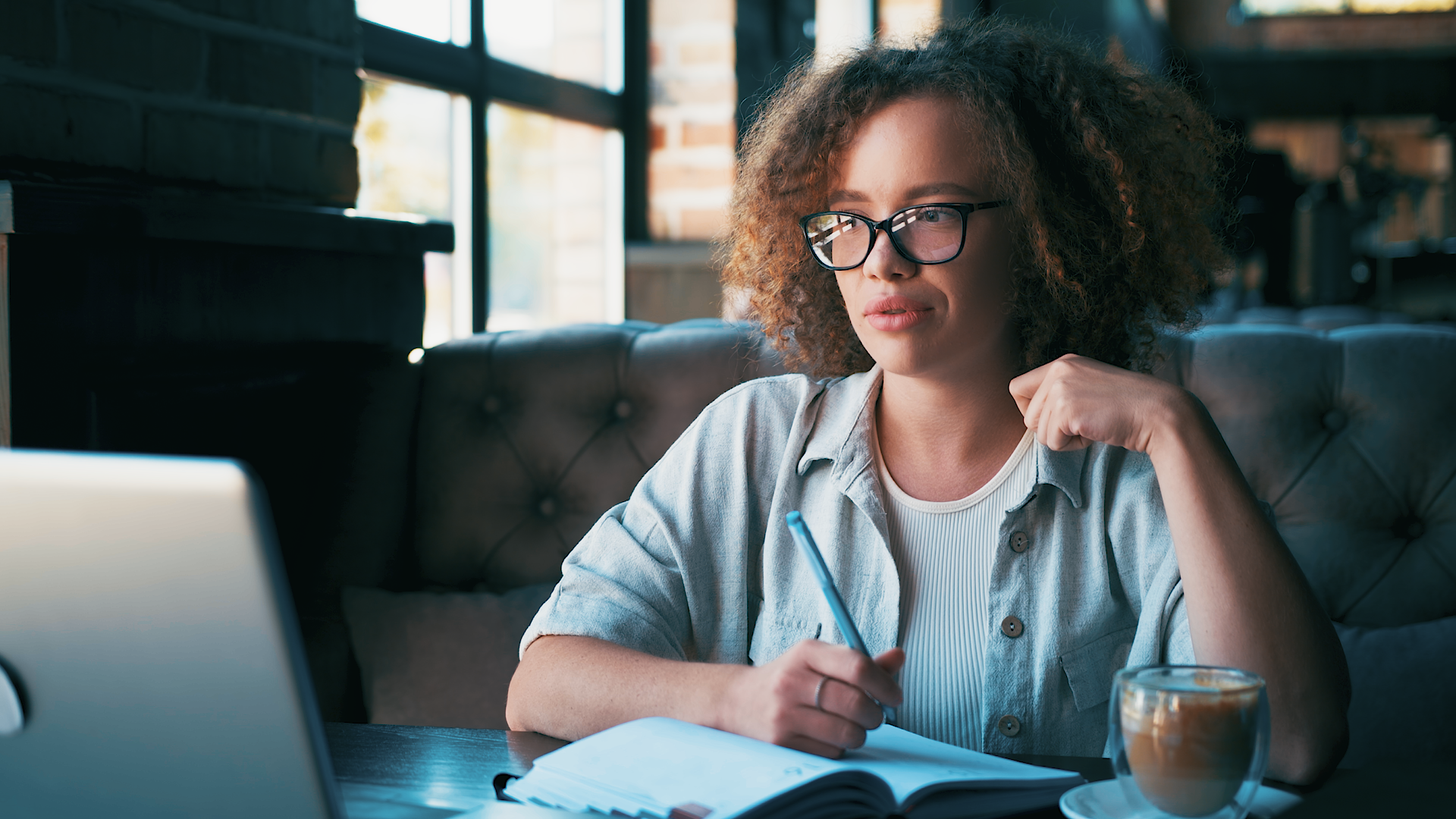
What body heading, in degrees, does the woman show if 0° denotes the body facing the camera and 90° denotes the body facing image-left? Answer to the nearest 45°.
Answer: approximately 0°

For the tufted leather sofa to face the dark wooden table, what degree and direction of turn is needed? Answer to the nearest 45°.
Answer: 0° — it already faces it

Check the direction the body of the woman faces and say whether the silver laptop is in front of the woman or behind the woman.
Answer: in front

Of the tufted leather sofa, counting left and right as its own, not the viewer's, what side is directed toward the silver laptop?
front

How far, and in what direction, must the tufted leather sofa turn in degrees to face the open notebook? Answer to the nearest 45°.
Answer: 0° — it already faces it

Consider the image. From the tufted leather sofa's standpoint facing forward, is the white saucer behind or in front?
in front

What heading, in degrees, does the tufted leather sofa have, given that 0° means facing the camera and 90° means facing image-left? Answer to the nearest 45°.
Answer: approximately 0°
